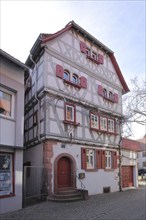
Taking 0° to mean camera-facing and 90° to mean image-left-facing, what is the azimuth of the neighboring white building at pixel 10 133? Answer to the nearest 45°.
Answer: approximately 315°

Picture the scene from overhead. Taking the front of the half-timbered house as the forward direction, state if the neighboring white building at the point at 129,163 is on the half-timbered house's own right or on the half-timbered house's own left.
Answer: on the half-timbered house's own left

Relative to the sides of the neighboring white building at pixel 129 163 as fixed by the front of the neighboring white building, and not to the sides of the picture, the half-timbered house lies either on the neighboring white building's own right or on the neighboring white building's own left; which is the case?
on the neighboring white building's own right

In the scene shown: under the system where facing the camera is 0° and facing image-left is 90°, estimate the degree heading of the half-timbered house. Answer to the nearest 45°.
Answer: approximately 315°

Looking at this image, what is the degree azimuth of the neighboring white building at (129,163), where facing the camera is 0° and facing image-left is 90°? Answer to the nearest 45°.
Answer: approximately 315°

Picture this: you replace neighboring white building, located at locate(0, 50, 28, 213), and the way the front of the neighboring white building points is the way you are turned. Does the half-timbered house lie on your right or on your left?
on your left

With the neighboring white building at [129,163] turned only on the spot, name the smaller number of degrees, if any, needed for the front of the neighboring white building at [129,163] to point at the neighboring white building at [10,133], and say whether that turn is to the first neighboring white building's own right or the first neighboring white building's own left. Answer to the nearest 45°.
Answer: approximately 45° to the first neighboring white building's own right
